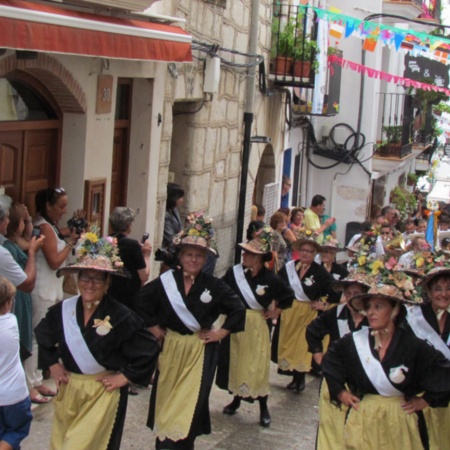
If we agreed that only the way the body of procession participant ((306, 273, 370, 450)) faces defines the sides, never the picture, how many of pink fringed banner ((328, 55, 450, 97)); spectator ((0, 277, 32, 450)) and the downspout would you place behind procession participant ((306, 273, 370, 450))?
2

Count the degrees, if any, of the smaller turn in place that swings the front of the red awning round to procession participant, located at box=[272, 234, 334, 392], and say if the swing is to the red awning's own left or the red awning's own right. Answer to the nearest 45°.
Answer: approximately 90° to the red awning's own left

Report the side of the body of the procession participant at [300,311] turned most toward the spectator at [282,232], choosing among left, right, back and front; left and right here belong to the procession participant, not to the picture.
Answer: back

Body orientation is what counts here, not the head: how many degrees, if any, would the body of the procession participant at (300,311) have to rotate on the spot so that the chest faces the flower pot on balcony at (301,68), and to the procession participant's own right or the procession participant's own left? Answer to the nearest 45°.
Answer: approximately 180°

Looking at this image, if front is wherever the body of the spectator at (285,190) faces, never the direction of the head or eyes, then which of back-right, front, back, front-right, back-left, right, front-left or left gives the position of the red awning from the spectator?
front-right

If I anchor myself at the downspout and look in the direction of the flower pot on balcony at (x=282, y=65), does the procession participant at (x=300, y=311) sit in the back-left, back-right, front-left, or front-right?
back-right

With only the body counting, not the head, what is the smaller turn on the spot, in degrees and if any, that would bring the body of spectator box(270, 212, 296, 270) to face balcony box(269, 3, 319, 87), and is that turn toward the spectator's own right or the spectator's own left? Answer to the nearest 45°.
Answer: approximately 135° to the spectator's own left

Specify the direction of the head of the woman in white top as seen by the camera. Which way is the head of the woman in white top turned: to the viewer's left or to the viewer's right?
to the viewer's right

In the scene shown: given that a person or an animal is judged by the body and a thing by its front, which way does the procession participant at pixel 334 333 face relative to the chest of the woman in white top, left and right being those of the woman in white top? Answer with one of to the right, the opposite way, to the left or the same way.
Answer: to the right

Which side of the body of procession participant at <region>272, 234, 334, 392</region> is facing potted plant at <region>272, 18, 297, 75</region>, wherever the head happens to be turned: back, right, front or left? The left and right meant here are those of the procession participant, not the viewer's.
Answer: back
